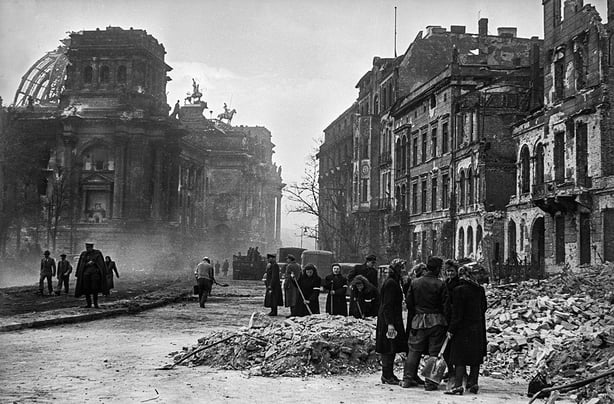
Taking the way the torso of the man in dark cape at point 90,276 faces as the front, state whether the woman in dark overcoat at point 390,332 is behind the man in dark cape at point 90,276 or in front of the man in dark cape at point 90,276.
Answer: in front

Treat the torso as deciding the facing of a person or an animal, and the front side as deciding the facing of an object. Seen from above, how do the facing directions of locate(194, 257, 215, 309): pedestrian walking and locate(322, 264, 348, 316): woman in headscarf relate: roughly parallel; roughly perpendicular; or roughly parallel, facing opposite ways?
roughly parallel, facing opposite ways

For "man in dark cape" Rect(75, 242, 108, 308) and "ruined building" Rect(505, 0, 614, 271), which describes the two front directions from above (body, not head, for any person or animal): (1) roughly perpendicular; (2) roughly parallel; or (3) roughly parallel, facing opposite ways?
roughly perpendicular

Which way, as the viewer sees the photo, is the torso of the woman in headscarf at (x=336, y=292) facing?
toward the camera

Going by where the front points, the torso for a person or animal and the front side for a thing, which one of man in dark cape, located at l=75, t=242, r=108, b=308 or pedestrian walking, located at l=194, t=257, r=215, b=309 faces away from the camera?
the pedestrian walking

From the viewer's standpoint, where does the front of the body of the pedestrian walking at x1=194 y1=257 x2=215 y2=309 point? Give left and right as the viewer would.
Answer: facing away from the viewer

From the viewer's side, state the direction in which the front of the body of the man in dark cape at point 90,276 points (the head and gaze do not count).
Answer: toward the camera

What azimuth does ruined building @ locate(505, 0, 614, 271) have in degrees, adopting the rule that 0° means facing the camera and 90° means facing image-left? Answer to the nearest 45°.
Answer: approximately 45°

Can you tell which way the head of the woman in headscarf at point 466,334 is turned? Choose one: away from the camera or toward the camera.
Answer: away from the camera

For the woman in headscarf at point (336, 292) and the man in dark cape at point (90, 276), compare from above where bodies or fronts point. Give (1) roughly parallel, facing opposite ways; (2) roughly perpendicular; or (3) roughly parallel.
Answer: roughly parallel
